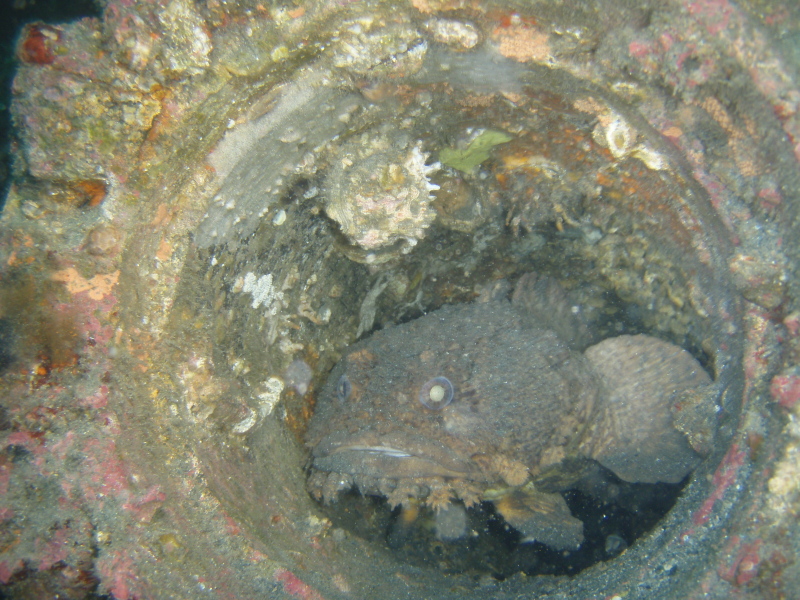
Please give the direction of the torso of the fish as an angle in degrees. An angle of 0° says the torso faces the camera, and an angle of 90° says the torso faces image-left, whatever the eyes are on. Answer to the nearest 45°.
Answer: approximately 45°
